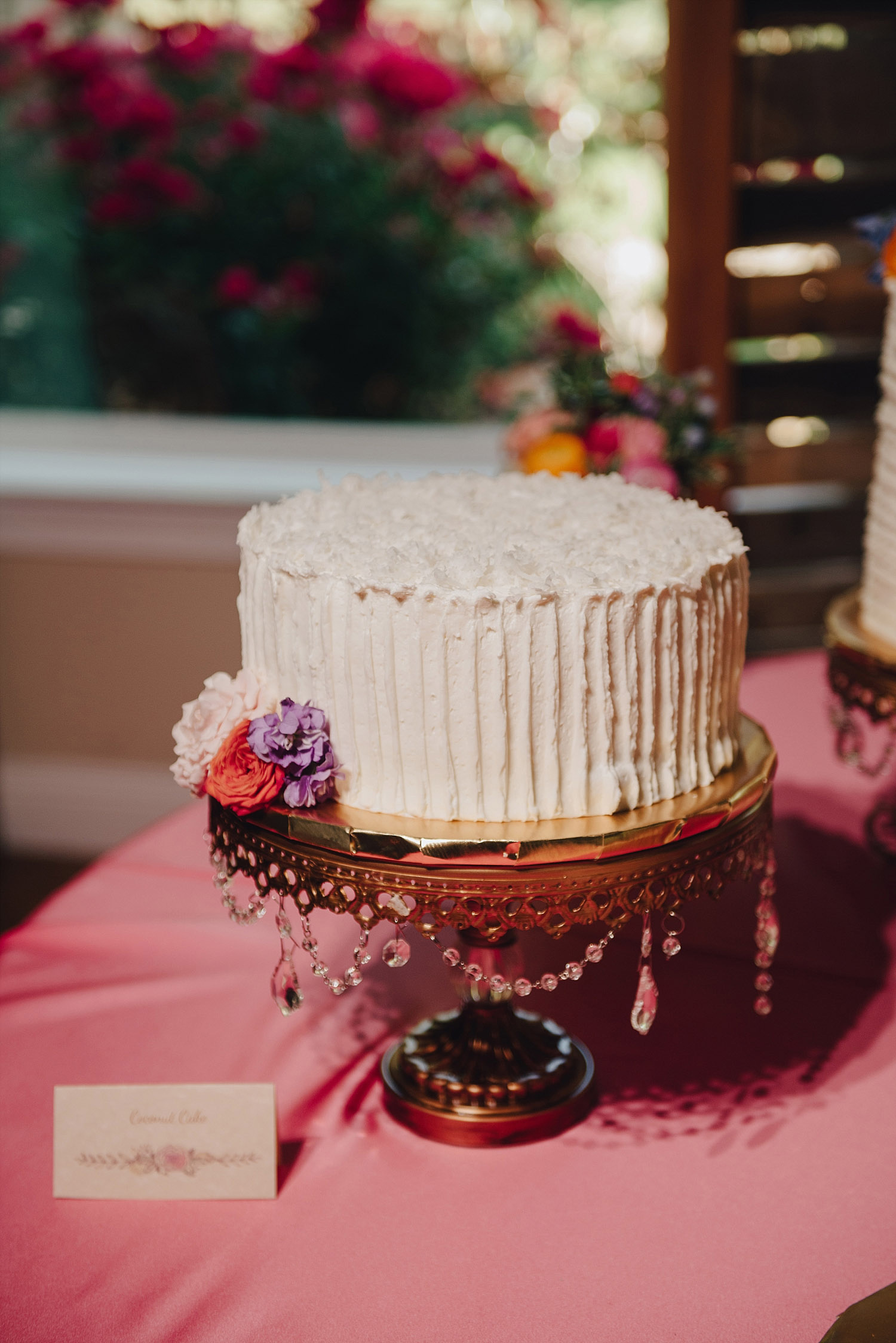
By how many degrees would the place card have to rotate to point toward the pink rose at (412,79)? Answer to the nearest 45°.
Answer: approximately 180°

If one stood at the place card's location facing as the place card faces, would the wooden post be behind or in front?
behind

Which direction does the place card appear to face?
toward the camera

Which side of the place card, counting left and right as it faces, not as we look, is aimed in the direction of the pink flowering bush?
back

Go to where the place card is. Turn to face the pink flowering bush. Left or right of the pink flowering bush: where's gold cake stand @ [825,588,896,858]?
right
